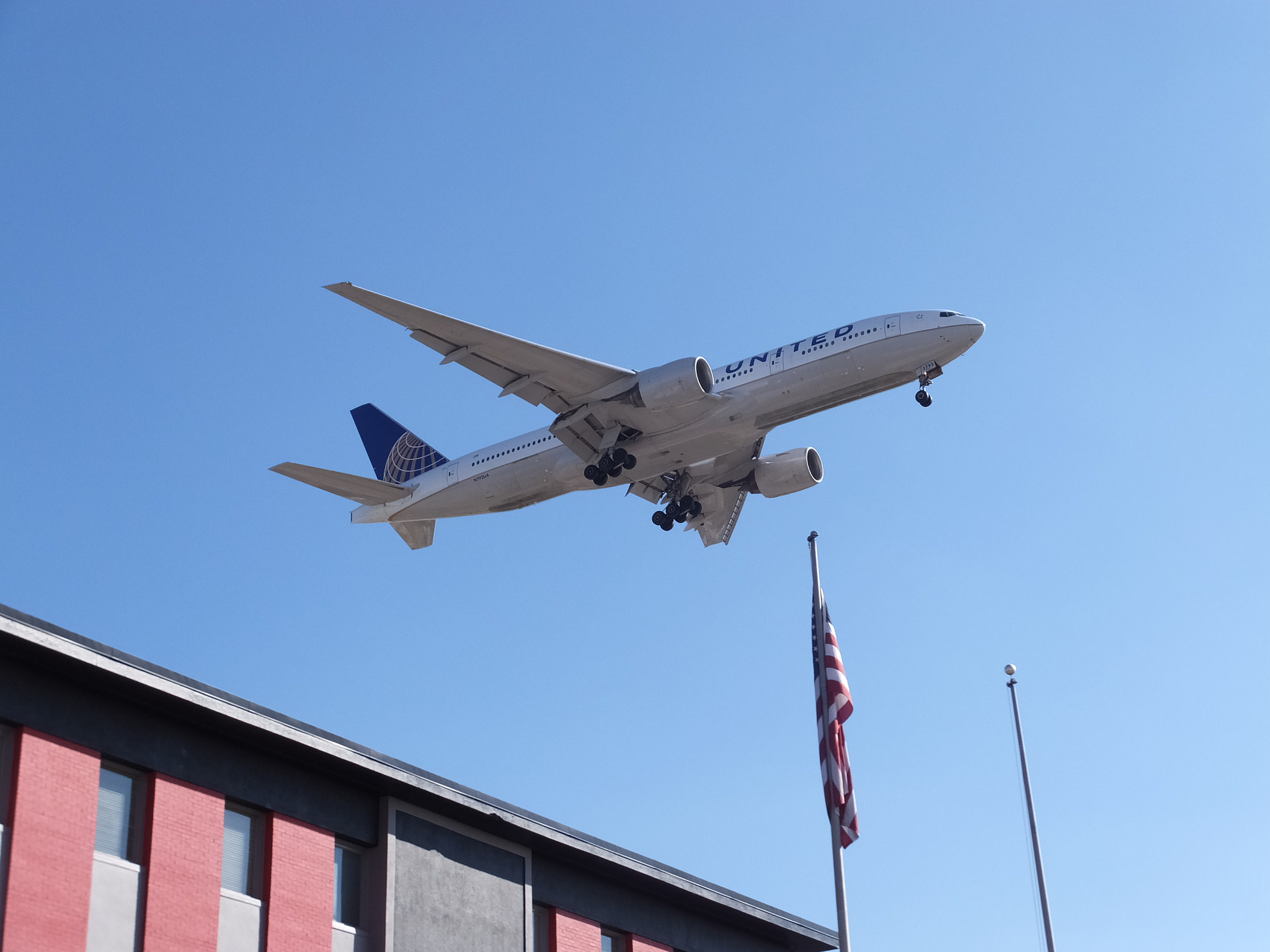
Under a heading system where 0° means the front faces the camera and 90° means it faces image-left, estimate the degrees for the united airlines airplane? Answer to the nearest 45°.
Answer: approximately 315°

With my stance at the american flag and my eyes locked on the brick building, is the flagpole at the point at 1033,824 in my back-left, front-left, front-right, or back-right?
back-right

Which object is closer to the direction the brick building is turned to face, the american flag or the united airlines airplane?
the american flag

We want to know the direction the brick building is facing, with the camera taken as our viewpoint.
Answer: facing the viewer and to the right of the viewer

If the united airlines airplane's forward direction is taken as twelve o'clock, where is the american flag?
The american flag is roughly at 1 o'clock from the united airlines airplane.

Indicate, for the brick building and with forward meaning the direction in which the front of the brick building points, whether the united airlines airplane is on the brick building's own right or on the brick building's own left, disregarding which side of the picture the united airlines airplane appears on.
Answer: on the brick building's own left

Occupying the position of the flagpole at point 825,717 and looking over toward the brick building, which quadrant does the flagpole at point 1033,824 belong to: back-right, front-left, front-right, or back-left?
back-right

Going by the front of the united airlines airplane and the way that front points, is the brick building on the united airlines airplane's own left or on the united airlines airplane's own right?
on the united airlines airplane's own right

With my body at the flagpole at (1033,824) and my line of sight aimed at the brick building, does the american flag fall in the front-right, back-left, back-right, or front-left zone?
front-left

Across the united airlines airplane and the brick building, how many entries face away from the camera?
0

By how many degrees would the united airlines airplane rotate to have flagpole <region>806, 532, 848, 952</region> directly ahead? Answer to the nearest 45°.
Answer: approximately 45° to its right
